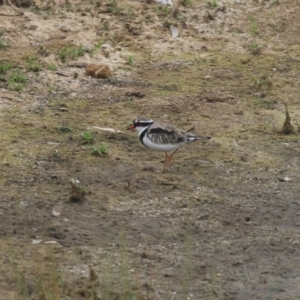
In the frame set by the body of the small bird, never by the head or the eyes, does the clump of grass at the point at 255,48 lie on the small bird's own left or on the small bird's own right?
on the small bird's own right

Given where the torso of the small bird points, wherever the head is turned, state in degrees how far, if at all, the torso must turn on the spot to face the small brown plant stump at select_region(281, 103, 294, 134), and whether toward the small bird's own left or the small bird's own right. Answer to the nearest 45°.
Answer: approximately 135° to the small bird's own right

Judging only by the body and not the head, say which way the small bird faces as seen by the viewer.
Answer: to the viewer's left

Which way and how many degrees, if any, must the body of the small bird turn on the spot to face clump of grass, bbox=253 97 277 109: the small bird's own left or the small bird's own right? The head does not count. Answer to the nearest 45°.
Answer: approximately 135° to the small bird's own right

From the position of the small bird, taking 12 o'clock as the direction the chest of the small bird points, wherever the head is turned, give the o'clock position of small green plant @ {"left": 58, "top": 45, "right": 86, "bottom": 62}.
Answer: The small green plant is roughly at 2 o'clock from the small bird.

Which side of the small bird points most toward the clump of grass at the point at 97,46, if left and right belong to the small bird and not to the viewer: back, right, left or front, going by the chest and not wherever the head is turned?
right

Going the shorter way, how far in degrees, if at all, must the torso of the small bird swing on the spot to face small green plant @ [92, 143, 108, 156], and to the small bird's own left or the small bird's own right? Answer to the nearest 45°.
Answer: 0° — it already faces it

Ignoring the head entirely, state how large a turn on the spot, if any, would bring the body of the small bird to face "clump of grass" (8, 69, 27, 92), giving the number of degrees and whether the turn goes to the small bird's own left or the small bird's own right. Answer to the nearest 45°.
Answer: approximately 45° to the small bird's own right

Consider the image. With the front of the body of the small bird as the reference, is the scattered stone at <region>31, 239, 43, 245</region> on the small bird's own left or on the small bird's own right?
on the small bird's own left

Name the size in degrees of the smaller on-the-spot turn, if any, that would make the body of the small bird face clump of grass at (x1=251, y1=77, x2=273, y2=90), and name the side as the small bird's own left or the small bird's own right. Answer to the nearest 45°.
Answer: approximately 135° to the small bird's own right

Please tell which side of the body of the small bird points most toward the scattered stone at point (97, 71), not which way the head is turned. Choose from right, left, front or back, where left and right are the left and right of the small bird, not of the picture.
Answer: right

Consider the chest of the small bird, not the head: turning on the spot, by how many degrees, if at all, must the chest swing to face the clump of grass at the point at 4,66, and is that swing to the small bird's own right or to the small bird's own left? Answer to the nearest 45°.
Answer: approximately 45° to the small bird's own right
